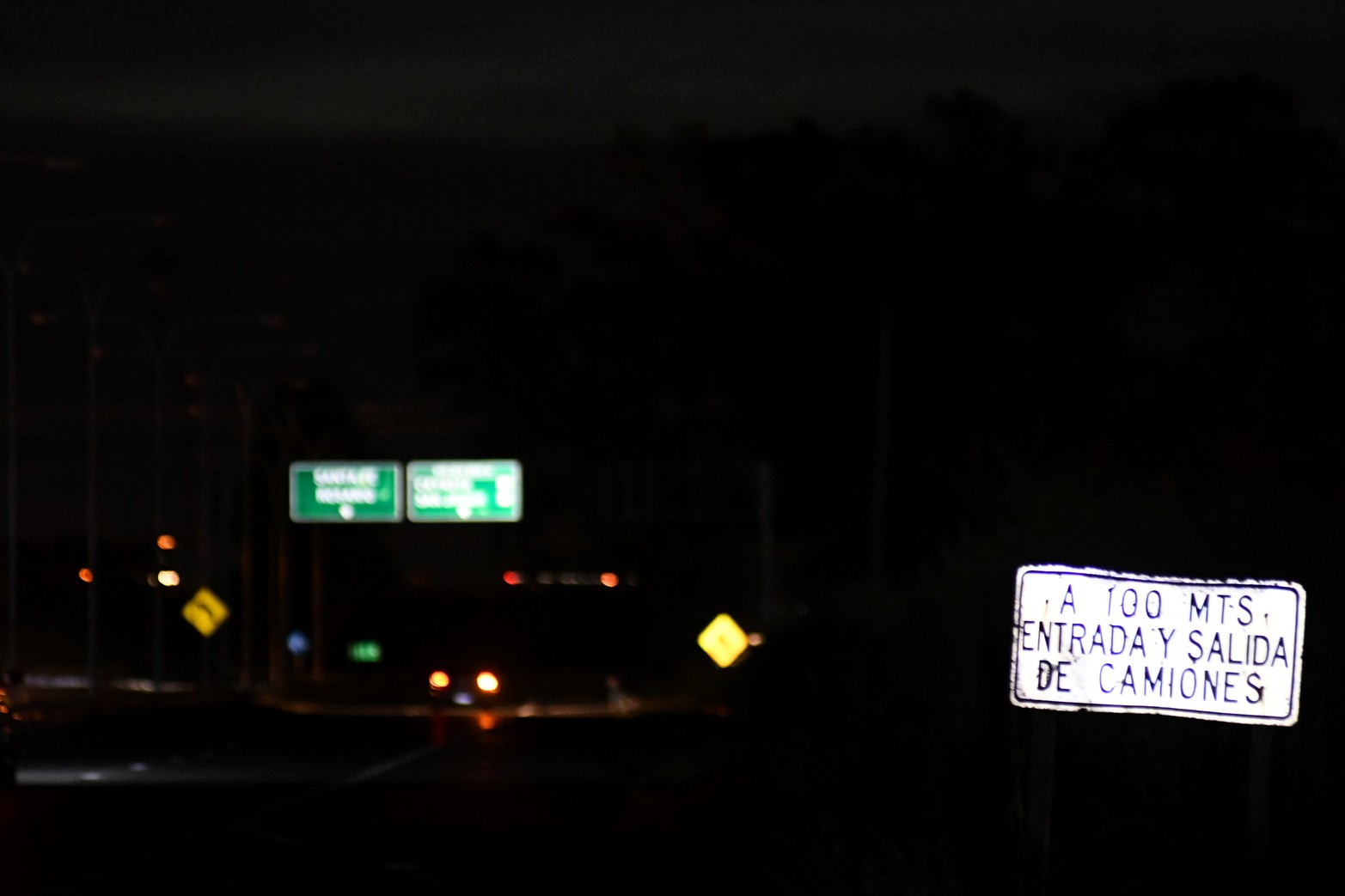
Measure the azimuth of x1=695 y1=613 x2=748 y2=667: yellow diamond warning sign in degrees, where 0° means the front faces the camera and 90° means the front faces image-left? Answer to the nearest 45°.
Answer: approximately 0°

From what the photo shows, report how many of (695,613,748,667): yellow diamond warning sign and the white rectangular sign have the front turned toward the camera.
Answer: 2

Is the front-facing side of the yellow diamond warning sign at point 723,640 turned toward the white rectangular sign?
yes

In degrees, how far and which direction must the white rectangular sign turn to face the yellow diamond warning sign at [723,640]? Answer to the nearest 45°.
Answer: approximately 180°

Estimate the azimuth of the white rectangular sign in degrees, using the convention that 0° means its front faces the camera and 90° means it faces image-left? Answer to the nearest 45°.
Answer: approximately 0°
